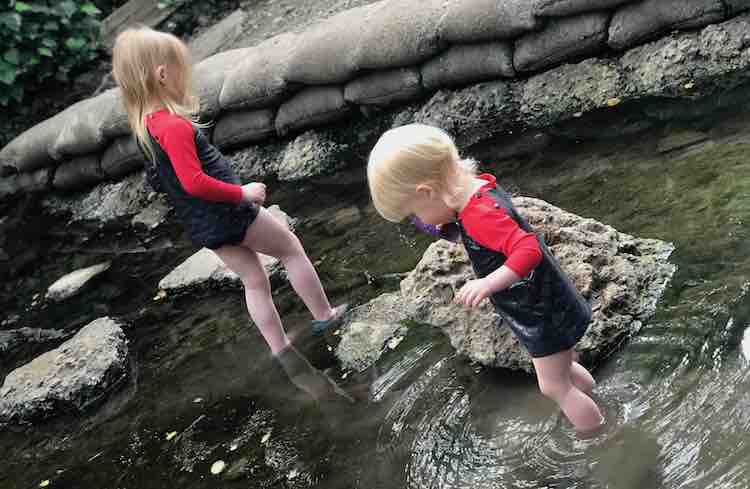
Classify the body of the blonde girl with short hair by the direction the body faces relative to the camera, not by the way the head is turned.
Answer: to the viewer's left

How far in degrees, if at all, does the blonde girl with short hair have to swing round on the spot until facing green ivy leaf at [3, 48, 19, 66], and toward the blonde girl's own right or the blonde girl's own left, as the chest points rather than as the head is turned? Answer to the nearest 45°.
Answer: approximately 45° to the blonde girl's own right

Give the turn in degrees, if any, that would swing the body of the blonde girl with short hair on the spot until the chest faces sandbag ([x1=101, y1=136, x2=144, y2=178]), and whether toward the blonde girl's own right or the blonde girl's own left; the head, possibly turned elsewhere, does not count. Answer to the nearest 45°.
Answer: approximately 45° to the blonde girl's own right

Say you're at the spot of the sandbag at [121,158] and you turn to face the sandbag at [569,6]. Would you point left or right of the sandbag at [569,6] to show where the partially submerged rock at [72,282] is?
right

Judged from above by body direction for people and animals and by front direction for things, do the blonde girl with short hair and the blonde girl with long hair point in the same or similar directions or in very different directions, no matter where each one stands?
very different directions

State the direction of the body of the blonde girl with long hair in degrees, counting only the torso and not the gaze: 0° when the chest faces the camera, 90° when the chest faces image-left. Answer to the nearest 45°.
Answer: approximately 270°

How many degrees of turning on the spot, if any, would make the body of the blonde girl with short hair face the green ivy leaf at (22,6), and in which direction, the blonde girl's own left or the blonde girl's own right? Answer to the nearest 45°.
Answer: approximately 45° to the blonde girl's own right

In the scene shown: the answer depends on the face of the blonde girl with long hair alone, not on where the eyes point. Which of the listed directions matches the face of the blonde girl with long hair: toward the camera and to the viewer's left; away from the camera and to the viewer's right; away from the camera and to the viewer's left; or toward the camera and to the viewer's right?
away from the camera and to the viewer's right

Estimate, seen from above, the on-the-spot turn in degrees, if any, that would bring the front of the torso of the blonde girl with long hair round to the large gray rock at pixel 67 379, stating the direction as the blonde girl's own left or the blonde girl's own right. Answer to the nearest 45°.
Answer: approximately 135° to the blonde girl's own left

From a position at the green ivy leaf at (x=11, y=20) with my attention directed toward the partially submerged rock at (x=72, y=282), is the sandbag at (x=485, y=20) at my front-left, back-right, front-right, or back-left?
front-left
